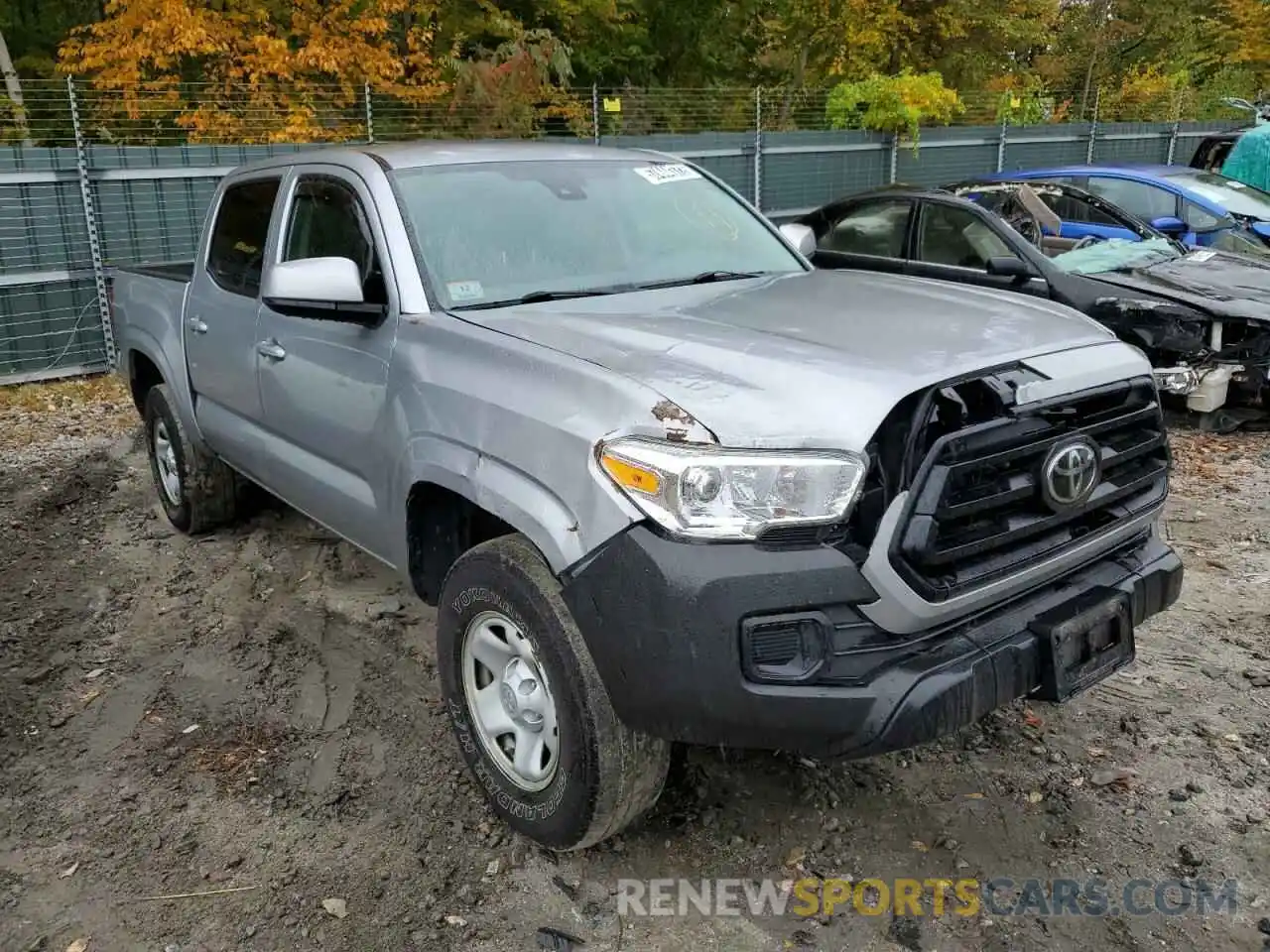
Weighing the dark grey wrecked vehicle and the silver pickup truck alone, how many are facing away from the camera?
0

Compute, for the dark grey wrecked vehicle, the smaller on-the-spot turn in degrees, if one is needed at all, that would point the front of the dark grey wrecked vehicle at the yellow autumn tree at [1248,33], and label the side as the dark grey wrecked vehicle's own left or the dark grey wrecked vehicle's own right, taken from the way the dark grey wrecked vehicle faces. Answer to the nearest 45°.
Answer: approximately 135° to the dark grey wrecked vehicle's own left

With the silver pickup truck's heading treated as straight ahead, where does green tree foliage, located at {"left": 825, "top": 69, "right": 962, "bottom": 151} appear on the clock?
The green tree foliage is roughly at 8 o'clock from the silver pickup truck.

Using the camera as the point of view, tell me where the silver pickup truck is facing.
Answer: facing the viewer and to the right of the viewer
